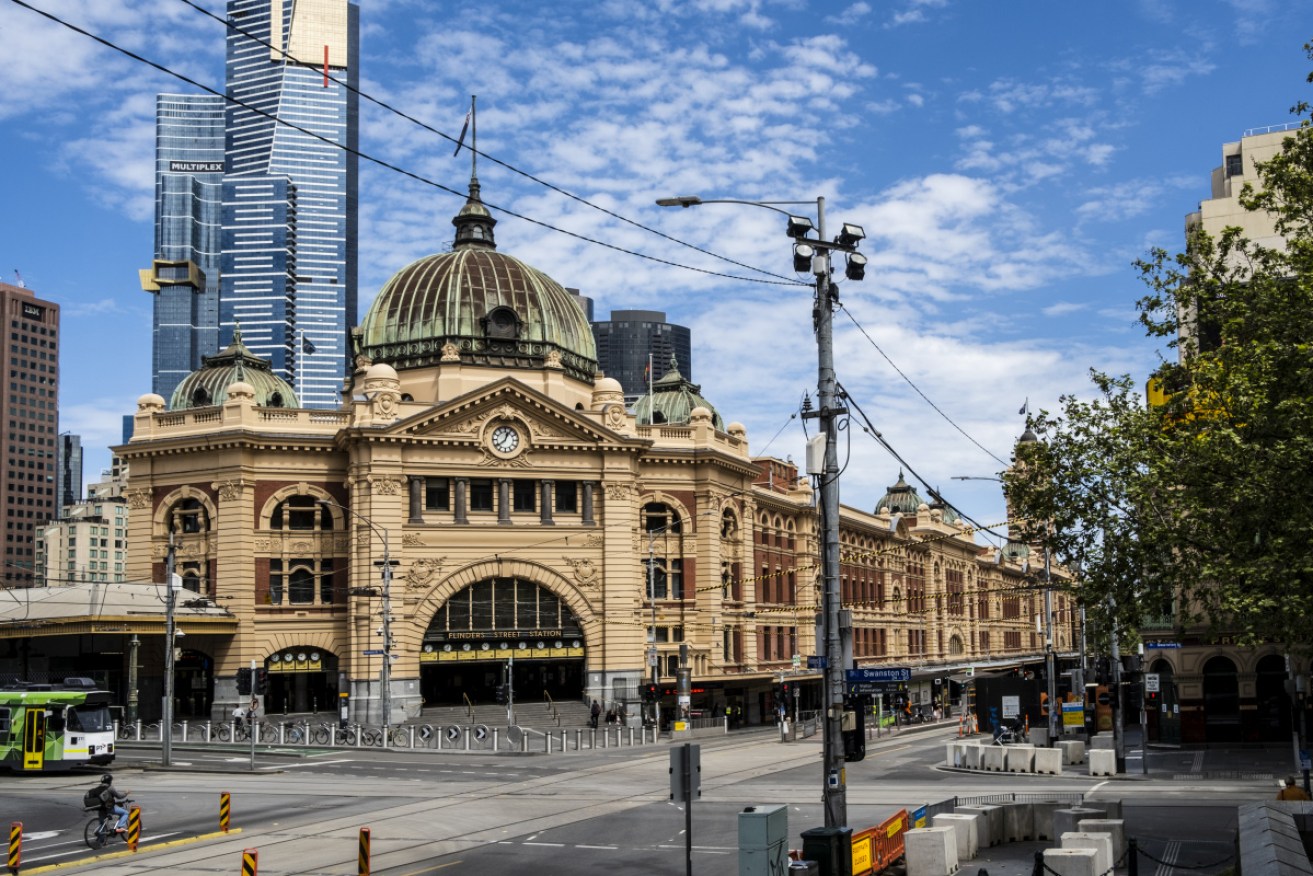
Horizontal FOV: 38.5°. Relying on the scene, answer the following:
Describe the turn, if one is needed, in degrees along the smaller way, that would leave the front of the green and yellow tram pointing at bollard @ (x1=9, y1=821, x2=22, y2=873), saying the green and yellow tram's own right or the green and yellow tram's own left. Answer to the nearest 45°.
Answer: approximately 45° to the green and yellow tram's own right

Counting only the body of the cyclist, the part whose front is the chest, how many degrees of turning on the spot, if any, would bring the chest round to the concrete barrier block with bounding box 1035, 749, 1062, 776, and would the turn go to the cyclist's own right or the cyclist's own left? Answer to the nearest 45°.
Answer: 0° — they already face it

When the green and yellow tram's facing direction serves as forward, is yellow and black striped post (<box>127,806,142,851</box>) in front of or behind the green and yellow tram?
in front

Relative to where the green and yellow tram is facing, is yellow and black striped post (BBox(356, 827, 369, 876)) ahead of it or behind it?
ahead

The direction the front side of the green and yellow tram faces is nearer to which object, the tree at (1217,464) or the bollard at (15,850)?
the tree

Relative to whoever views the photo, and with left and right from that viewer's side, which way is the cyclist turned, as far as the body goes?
facing to the right of the viewer

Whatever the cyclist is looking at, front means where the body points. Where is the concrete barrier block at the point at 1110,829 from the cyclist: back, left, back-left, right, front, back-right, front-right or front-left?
front-right

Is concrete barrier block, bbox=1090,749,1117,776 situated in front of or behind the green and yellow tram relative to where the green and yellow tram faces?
in front

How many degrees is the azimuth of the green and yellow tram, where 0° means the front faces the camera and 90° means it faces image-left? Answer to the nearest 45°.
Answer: approximately 315°

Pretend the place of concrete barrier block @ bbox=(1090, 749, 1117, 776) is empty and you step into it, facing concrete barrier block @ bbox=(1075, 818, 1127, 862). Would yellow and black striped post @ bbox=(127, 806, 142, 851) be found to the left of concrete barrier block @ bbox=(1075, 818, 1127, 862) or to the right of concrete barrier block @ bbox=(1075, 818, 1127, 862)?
right

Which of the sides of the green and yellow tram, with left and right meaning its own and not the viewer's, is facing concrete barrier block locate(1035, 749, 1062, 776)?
front

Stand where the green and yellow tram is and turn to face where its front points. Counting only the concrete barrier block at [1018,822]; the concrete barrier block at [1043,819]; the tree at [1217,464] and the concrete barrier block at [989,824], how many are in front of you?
4
